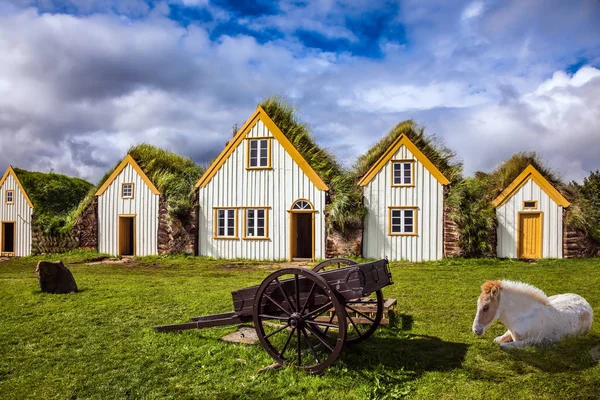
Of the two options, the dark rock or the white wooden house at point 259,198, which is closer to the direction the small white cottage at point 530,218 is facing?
the dark rock

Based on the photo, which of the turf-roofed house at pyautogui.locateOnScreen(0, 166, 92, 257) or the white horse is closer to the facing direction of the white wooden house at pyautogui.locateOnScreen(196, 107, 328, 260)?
the white horse

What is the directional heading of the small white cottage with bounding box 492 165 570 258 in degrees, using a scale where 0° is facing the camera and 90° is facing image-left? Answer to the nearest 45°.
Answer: approximately 0°

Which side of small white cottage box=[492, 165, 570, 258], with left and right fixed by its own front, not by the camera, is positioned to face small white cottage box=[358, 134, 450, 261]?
right

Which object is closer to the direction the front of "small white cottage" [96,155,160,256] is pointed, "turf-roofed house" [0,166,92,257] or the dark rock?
the dark rock

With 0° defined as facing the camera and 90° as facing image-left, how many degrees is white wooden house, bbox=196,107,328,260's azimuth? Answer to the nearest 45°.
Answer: approximately 0°

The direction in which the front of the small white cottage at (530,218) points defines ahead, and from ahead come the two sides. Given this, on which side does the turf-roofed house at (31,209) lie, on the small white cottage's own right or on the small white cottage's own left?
on the small white cottage's own right

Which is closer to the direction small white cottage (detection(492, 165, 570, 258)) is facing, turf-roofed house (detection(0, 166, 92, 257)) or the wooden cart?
the wooden cart

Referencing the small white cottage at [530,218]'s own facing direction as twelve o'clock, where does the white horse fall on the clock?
The white horse is roughly at 12 o'clock from the small white cottage.
